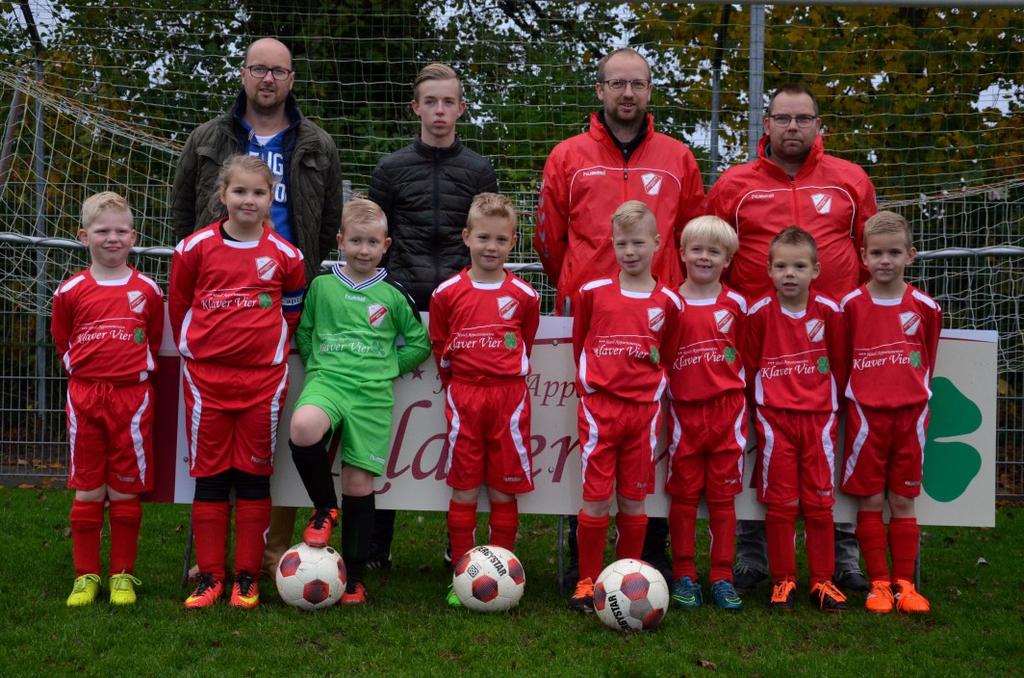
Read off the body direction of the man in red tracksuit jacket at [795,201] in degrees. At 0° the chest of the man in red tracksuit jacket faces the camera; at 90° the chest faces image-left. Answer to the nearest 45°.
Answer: approximately 0°

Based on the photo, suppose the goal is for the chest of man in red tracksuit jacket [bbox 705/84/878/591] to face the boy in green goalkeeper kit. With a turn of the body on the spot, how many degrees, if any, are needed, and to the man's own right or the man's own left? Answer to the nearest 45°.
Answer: approximately 45° to the man's own right

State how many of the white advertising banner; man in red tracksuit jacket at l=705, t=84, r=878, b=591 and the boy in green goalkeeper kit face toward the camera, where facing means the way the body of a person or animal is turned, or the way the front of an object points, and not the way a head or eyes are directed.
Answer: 3

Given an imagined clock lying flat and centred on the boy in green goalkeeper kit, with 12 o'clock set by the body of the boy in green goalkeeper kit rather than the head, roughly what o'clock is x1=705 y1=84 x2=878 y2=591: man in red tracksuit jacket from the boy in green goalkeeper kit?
The man in red tracksuit jacket is roughly at 9 o'clock from the boy in green goalkeeper kit.

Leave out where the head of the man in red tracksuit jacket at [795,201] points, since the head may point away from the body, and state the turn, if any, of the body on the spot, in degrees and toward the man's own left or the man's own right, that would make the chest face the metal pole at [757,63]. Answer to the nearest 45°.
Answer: approximately 180°
